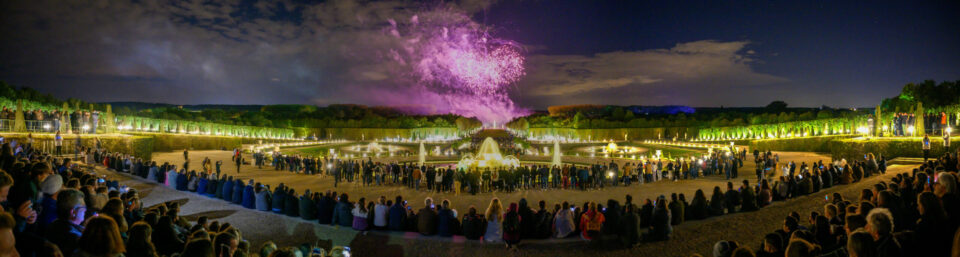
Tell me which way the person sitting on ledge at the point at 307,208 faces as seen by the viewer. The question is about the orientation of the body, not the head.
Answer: away from the camera

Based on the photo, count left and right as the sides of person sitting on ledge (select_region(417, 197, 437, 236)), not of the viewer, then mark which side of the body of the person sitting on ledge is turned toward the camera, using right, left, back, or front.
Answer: back

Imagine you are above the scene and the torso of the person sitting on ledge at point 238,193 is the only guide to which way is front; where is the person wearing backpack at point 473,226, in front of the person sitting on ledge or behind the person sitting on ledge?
behind

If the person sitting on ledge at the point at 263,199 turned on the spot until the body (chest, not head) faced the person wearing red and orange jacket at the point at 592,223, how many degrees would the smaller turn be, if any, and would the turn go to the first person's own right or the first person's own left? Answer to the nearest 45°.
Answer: approximately 135° to the first person's own right

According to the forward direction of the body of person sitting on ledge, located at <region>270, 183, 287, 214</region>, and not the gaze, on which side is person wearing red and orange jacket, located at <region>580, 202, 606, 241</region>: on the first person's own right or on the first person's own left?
on the first person's own right

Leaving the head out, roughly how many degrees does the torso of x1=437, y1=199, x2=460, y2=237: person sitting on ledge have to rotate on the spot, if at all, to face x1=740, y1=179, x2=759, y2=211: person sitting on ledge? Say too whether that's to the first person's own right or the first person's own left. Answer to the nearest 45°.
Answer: approximately 90° to the first person's own right

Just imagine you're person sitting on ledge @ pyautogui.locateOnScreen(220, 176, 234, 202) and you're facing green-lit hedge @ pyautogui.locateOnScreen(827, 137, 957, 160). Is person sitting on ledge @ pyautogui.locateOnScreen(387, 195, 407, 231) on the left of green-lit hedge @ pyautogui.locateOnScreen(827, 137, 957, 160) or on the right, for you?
right

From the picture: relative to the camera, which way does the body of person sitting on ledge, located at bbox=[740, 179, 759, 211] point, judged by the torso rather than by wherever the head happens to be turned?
away from the camera

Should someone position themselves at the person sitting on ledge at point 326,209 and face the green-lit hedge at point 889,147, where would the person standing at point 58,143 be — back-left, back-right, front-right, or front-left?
back-left

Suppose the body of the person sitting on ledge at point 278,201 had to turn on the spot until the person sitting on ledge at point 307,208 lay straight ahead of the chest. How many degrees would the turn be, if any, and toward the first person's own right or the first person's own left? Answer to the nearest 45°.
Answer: approximately 135° to the first person's own right

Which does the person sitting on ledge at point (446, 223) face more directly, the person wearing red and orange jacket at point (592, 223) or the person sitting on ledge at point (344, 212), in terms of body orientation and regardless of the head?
the person sitting on ledge

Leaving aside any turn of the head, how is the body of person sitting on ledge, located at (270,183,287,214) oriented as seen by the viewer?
away from the camera
